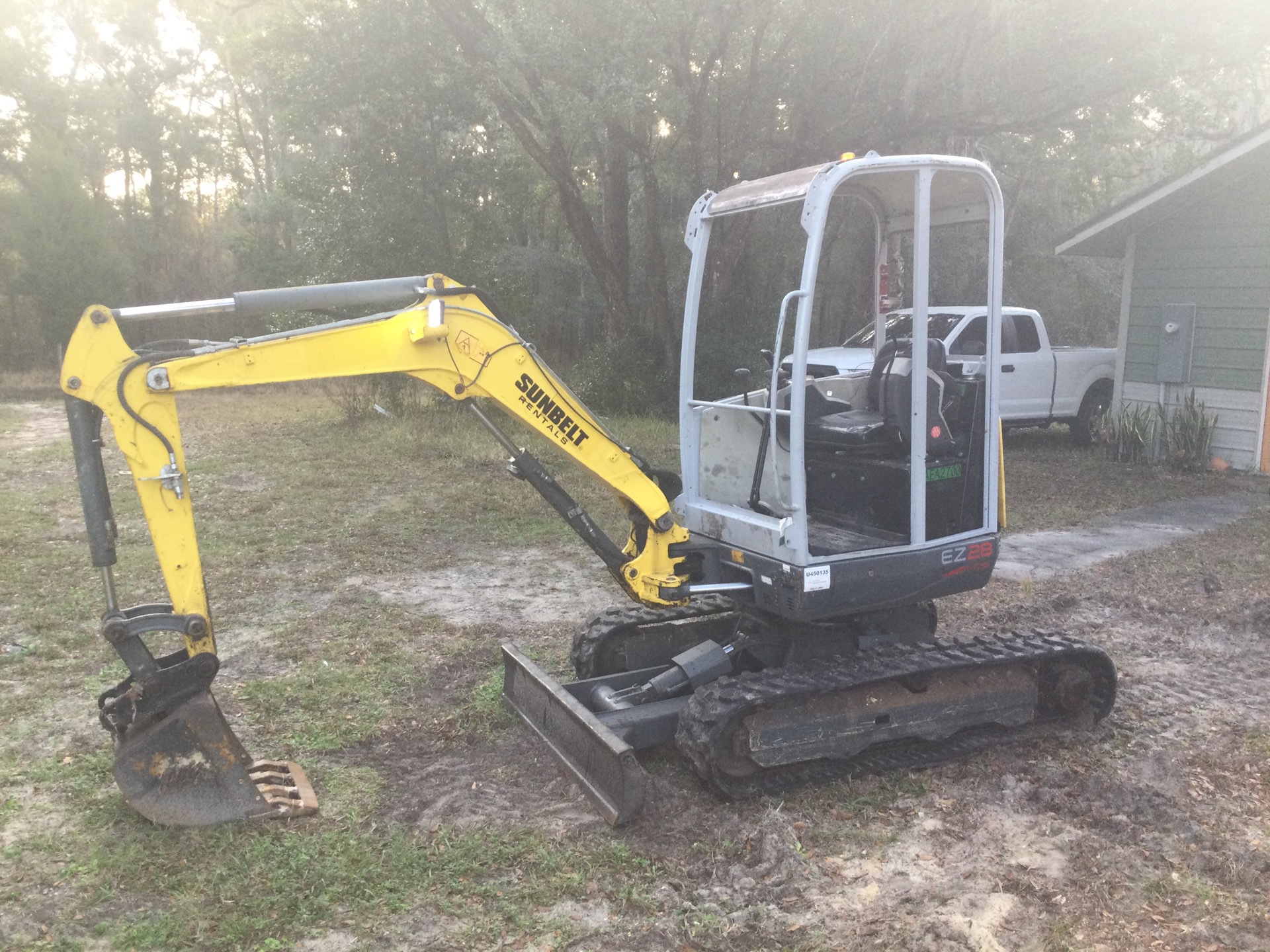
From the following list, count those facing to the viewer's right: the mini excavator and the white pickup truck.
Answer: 0

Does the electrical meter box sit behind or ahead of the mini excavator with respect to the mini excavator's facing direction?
behind

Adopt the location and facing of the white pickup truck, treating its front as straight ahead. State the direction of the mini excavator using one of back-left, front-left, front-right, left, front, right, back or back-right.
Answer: front-left

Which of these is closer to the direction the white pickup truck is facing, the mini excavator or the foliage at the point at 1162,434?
the mini excavator

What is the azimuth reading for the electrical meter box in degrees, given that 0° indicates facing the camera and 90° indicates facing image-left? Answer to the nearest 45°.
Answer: approximately 45°

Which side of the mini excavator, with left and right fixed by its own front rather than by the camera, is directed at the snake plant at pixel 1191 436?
back

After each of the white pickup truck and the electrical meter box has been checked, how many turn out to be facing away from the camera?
0

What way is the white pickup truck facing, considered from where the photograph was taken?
facing the viewer and to the left of the viewer
